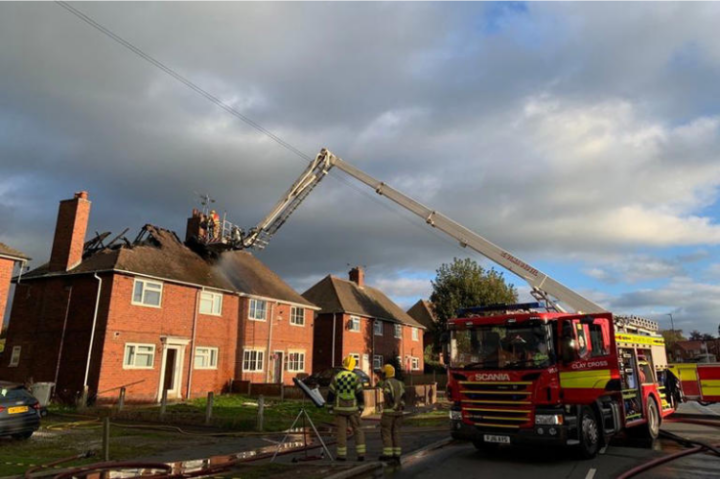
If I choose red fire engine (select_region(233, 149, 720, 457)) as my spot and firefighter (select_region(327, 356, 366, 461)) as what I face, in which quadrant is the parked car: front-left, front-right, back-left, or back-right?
front-right

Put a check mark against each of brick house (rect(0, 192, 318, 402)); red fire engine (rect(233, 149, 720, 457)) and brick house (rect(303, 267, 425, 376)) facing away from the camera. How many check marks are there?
0

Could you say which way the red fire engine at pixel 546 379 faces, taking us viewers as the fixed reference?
facing the viewer and to the left of the viewer

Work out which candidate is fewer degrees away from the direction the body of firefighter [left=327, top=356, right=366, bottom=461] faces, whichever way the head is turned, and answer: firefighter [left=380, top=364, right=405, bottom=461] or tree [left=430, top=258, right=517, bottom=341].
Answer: the tree

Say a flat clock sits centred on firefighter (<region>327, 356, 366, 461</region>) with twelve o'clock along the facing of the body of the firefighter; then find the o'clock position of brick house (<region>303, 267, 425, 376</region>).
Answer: The brick house is roughly at 12 o'clock from the firefighter.

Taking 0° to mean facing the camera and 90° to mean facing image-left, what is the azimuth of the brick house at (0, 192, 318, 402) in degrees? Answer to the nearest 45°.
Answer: approximately 315°

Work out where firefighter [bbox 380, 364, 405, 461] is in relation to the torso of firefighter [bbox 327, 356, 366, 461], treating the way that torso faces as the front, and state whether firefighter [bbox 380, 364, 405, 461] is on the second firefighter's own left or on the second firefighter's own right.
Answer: on the second firefighter's own right

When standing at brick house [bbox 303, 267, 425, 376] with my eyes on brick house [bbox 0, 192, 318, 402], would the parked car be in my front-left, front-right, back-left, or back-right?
front-left

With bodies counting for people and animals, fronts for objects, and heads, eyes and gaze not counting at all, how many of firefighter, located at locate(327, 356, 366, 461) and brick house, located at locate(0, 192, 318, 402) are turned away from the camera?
1

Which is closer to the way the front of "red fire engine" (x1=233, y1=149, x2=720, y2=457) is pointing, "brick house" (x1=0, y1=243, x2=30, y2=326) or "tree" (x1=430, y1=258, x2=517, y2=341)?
the brick house

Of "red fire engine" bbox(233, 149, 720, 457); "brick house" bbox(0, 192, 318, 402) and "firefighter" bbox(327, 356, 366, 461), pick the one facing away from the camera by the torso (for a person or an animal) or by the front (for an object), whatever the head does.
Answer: the firefighter

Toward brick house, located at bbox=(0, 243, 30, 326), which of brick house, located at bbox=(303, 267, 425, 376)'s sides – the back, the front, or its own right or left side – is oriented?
right

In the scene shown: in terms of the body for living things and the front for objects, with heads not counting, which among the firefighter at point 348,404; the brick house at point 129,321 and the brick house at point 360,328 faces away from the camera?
the firefighter

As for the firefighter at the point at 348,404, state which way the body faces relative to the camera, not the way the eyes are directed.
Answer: away from the camera

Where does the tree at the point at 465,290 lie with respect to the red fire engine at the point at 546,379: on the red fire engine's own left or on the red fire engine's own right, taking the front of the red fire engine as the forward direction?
on the red fire engine's own right

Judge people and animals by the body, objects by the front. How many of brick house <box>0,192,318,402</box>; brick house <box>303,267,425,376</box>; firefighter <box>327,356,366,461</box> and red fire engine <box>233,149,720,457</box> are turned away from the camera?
1

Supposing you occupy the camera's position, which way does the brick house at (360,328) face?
facing the viewer and to the right of the viewer

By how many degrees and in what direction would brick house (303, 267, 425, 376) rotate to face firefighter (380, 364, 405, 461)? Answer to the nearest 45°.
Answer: approximately 45° to its right

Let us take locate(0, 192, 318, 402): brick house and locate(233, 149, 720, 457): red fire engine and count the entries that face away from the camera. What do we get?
0
